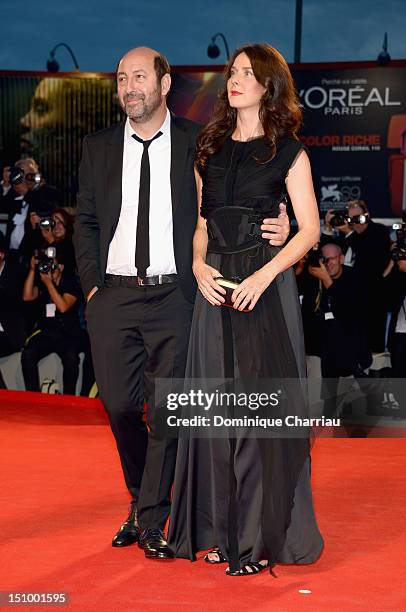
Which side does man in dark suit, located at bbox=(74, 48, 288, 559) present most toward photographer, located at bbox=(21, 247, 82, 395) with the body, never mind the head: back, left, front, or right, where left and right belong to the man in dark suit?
back

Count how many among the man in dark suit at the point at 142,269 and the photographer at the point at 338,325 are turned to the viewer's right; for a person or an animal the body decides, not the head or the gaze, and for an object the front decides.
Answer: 0

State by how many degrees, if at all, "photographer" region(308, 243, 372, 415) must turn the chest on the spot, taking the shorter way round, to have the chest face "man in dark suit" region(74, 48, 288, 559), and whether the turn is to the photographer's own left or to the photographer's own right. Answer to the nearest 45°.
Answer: approximately 45° to the photographer's own left

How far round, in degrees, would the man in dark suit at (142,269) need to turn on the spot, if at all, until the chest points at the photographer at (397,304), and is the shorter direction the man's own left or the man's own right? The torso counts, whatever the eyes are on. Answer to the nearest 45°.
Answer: approximately 135° to the man's own left

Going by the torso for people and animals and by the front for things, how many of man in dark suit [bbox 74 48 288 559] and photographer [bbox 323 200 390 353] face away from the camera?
0

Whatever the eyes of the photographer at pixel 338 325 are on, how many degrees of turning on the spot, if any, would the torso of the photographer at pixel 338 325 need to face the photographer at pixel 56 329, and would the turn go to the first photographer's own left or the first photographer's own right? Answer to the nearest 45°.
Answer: approximately 45° to the first photographer's own right

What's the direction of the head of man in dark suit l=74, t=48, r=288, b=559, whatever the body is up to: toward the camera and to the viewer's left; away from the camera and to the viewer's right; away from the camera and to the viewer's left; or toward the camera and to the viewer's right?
toward the camera and to the viewer's left

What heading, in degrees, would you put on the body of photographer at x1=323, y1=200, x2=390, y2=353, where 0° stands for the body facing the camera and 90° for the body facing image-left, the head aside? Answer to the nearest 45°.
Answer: approximately 45°

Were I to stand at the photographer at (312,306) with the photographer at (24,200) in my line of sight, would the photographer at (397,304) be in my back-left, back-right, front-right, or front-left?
back-right

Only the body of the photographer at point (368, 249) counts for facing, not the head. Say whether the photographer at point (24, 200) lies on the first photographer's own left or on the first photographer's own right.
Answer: on the first photographer's own right

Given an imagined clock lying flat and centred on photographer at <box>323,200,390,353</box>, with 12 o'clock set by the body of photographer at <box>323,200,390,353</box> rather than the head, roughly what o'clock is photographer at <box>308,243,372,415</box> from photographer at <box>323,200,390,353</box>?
photographer at <box>308,243,372,415</box> is roughly at 11 o'clock from photographer at <box>323,200,390,353</box>.
